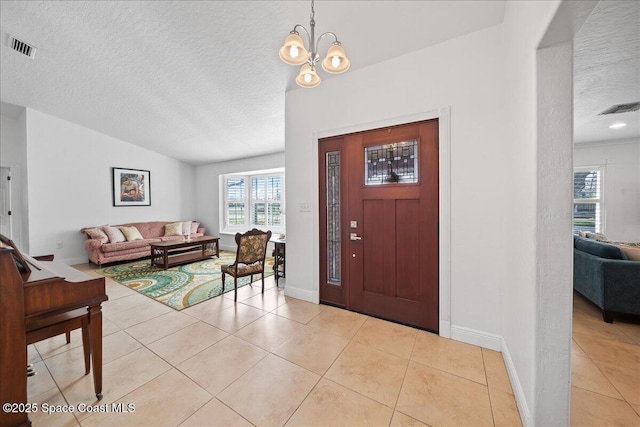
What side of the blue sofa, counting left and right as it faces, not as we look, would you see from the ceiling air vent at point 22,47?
back

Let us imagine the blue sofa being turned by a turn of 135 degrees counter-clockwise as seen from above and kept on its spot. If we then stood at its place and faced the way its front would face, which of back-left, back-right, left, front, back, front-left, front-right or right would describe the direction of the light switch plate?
front-left

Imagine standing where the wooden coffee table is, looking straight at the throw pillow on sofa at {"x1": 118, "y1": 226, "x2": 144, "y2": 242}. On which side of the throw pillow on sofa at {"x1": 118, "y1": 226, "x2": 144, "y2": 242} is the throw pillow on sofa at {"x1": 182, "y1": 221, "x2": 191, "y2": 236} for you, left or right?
right

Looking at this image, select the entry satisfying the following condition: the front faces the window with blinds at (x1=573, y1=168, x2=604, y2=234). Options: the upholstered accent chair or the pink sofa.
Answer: the pink sofa

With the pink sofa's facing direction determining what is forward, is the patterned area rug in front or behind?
in front

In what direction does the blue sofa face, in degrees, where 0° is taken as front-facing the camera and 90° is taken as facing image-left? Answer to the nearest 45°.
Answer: approximately 225°
